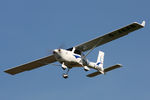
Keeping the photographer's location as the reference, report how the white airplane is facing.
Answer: facing the viewer and to the left of the viewer
